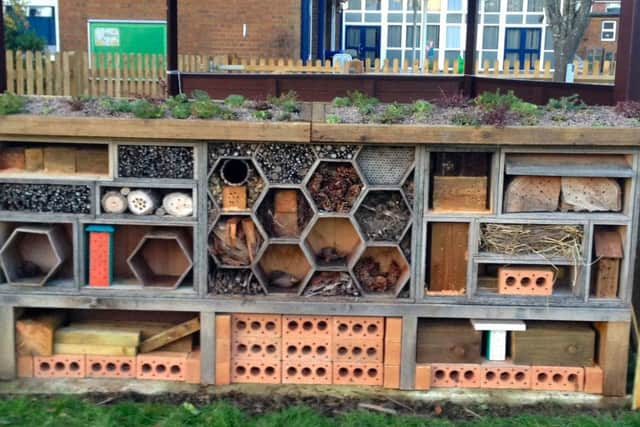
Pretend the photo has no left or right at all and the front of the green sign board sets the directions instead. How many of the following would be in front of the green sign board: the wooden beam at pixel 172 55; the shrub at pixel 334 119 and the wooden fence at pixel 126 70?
3

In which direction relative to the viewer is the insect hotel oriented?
toward the camera

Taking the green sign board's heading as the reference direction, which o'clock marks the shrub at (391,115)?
The shrub is roughly at 12 o'clock from the green sign board.

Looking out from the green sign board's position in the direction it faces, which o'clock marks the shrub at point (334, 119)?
The shrub is roughly at 12 o'clock from the green sign board.

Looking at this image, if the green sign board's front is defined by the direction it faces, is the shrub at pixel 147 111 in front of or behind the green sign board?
in front

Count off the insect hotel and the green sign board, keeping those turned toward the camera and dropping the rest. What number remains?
2

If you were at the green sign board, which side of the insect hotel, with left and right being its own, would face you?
back

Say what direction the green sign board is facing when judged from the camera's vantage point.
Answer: facing the viewer

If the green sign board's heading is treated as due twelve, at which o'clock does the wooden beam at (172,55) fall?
The wooden beam is roughly at 12 o'clock from the green sign board.

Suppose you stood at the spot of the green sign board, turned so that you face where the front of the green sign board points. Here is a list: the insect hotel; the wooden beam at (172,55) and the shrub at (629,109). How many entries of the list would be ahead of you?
3

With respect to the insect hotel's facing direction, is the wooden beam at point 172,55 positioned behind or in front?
behind

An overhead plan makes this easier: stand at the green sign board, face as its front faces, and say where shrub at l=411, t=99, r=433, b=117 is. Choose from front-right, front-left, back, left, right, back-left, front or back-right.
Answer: front
